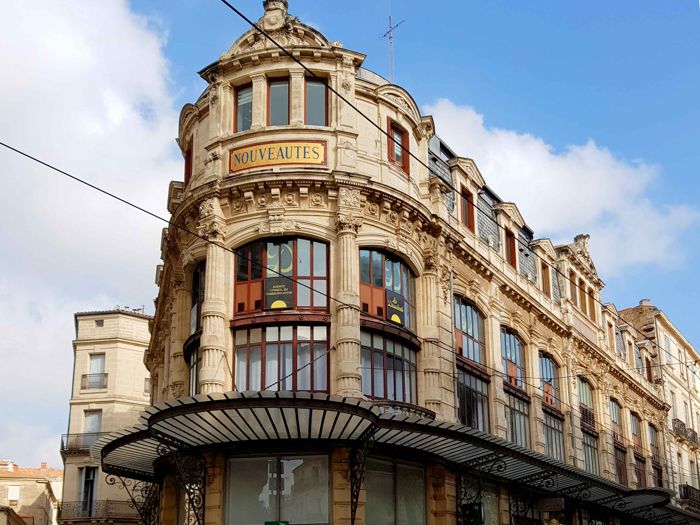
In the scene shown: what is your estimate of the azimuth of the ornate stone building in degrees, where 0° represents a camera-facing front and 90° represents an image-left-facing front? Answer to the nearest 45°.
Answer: approximately 0°
